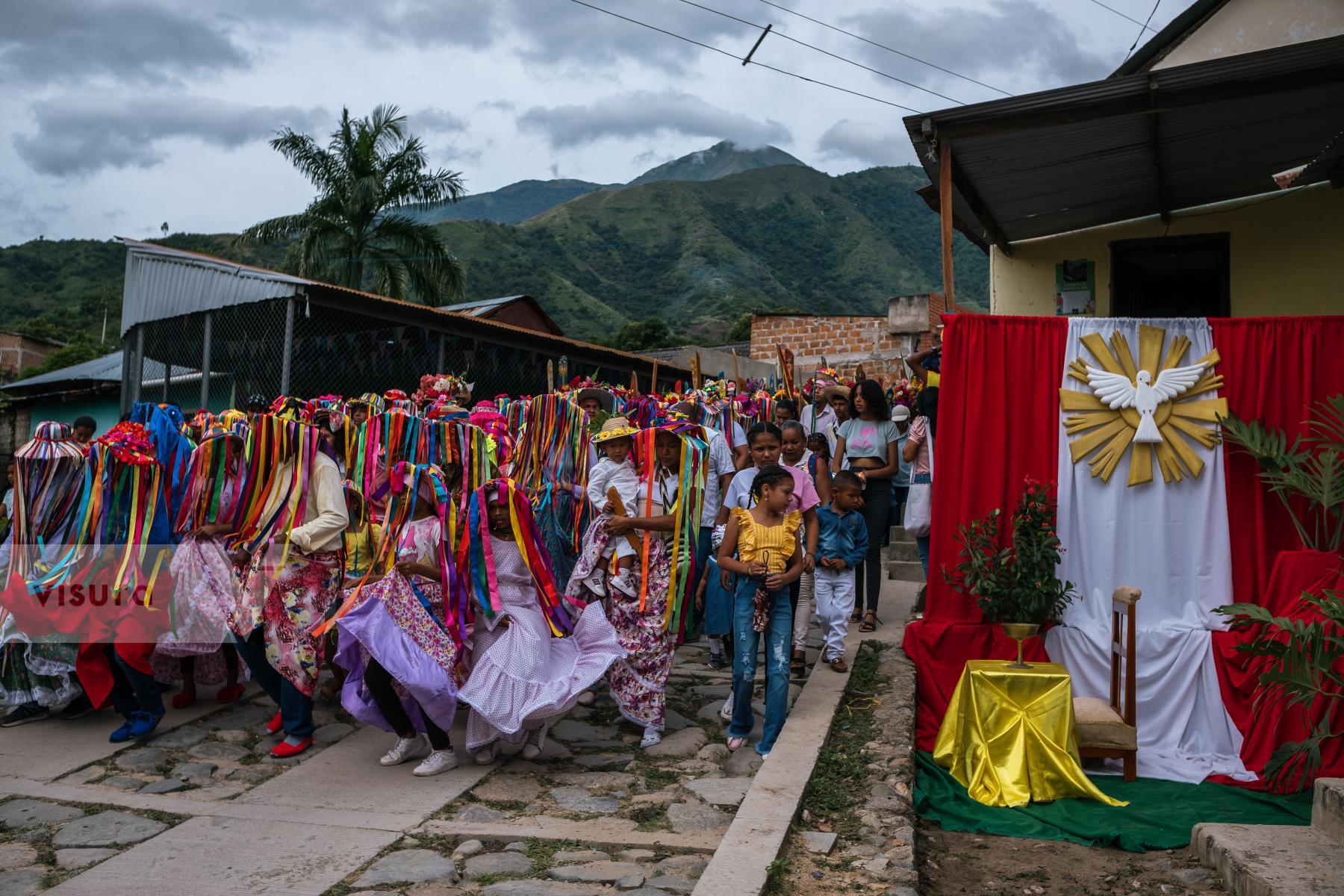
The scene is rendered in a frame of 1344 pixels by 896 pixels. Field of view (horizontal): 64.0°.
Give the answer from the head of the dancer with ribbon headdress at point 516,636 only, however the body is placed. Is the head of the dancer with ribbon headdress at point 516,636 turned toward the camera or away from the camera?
toward the camera

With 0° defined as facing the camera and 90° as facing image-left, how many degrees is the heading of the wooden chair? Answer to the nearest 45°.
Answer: approximately 90°

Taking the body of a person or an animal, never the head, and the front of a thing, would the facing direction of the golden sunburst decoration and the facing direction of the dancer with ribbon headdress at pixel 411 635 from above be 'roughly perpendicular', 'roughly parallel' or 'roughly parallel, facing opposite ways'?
roughly parallel

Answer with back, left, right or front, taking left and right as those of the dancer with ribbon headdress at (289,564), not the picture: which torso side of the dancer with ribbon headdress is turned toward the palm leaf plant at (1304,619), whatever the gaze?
left

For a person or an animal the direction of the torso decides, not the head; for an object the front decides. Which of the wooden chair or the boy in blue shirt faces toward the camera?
the boy in blue shirt

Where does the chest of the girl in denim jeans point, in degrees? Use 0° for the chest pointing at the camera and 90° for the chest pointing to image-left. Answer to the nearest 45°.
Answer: approximately 0°

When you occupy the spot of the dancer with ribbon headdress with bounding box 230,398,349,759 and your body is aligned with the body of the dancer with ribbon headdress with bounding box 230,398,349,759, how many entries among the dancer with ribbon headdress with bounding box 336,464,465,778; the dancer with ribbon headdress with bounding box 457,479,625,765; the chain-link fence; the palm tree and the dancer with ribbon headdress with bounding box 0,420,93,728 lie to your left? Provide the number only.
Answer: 2

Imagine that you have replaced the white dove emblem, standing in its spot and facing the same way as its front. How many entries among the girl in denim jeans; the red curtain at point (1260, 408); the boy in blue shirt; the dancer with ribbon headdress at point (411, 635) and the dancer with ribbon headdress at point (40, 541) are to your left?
1

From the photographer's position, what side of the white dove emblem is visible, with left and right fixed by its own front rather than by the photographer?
front

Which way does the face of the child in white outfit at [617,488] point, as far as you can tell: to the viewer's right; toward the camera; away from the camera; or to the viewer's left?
toward the camera

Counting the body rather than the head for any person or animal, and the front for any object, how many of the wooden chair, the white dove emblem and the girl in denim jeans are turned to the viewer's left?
1

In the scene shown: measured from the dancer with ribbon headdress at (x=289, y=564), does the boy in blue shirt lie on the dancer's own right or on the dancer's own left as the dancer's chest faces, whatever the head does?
on the dancer's own left

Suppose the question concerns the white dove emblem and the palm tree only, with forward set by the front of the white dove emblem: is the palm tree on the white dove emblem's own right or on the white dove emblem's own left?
on the white dove emblem's own right

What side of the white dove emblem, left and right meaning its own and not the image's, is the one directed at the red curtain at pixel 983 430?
right

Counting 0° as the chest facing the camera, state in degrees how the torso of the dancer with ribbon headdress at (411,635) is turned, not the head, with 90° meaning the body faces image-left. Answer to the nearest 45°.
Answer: approximately 45°

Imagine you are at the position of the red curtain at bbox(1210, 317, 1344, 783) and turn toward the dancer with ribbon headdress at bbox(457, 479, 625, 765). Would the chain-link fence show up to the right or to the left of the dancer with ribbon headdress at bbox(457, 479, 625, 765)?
right

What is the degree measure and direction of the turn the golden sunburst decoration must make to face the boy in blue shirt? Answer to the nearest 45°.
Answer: approximately 90° to its right

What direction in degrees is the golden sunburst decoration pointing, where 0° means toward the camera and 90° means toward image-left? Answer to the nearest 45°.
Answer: approximately 0°

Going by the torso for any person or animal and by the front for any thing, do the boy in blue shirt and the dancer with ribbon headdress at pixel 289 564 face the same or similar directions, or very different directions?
same or similar directions

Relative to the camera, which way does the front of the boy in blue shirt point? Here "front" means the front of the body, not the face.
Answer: toward the camera
